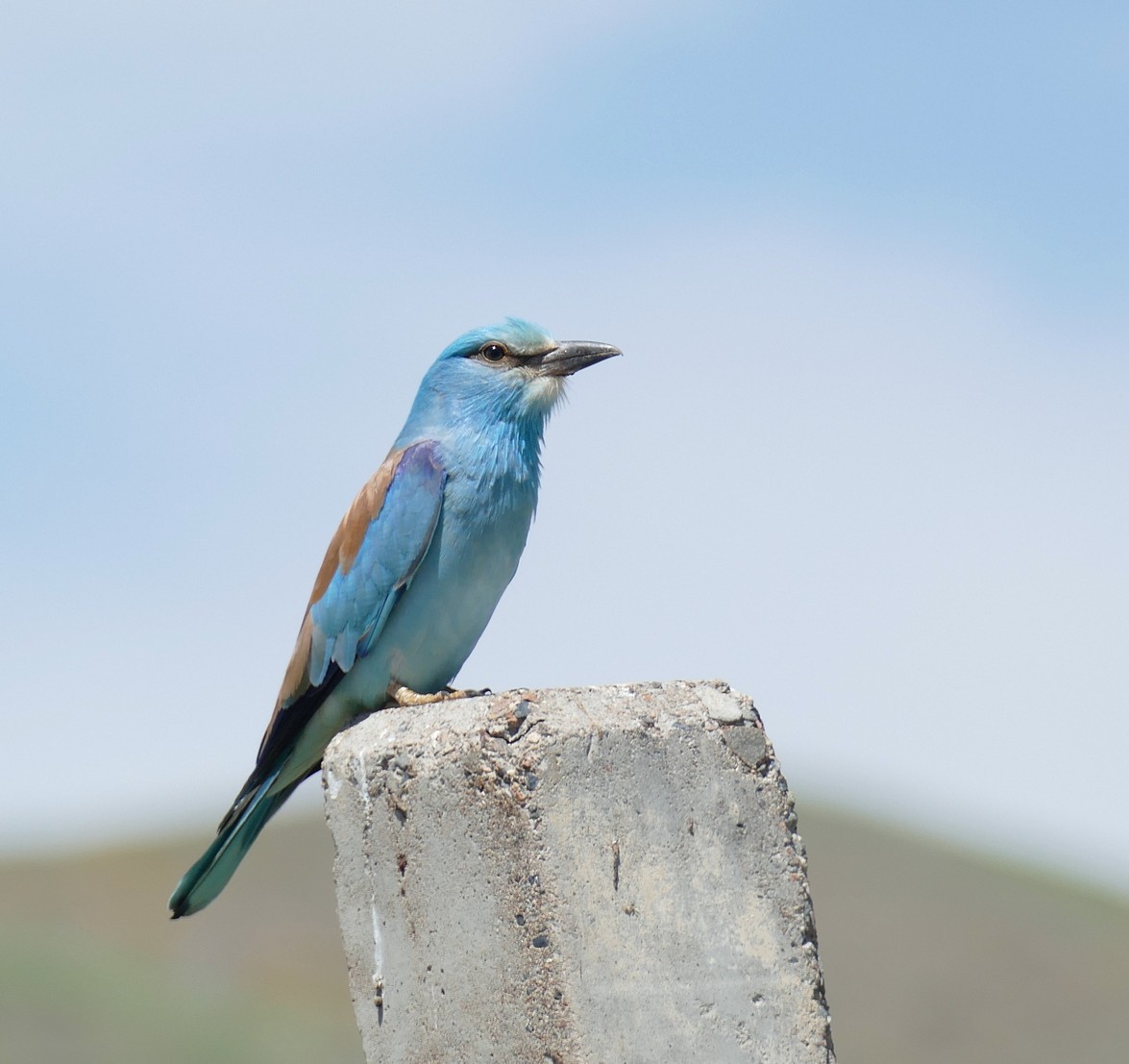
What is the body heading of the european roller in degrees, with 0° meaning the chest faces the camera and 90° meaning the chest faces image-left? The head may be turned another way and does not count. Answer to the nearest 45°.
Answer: approximately 270°
